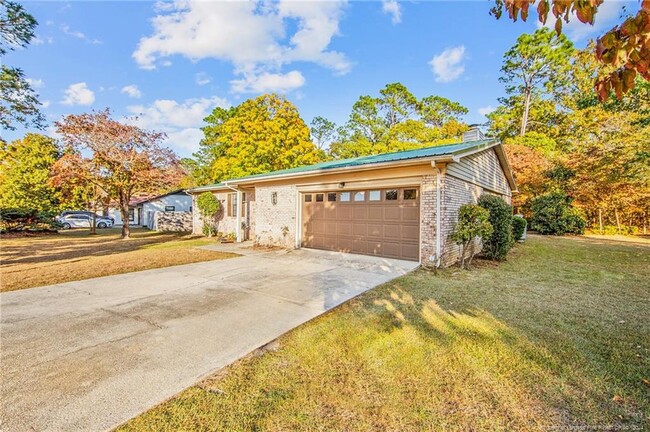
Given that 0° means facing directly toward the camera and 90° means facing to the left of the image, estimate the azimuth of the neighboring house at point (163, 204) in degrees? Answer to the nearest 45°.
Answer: approximately 45°

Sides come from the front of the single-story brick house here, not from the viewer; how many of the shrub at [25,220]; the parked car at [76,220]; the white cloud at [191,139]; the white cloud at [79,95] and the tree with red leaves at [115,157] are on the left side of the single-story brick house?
0

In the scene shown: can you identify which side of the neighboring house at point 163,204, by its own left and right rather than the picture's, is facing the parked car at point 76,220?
right

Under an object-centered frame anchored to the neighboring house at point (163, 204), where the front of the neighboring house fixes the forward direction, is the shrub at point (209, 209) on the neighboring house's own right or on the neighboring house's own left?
on the neighboring house's own left

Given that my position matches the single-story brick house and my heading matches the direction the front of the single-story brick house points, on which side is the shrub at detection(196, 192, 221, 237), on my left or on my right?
on my right

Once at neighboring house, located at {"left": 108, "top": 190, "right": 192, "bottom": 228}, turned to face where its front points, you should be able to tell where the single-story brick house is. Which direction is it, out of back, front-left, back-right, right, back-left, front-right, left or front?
front-left

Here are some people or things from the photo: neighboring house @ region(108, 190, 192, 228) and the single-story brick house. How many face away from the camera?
0

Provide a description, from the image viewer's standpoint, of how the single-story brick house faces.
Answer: facing the viewer and to the left of the viewer

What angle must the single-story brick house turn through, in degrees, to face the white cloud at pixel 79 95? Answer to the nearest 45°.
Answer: approximately 45° to its right

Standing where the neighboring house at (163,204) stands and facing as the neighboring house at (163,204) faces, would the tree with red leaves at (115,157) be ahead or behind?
ahead

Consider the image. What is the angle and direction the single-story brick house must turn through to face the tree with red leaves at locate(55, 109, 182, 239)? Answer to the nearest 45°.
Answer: approximately 45° to its right

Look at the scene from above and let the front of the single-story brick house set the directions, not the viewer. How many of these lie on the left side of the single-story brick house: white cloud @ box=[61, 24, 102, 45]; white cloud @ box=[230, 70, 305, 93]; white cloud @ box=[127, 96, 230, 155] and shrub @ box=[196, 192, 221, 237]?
0

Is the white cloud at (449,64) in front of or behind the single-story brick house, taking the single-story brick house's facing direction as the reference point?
behind

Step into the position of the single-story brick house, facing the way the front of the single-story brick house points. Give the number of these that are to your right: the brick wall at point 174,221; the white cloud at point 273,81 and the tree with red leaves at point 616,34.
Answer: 2

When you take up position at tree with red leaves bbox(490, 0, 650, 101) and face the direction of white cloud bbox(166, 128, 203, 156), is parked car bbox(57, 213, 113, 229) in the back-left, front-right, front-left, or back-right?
front-left

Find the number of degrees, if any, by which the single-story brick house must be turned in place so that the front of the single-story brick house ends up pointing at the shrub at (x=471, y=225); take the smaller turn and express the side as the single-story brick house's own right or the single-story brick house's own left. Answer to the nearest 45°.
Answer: approximately 90° to the single-story brick house's own left

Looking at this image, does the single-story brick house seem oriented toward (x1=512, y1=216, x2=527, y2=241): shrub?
no
